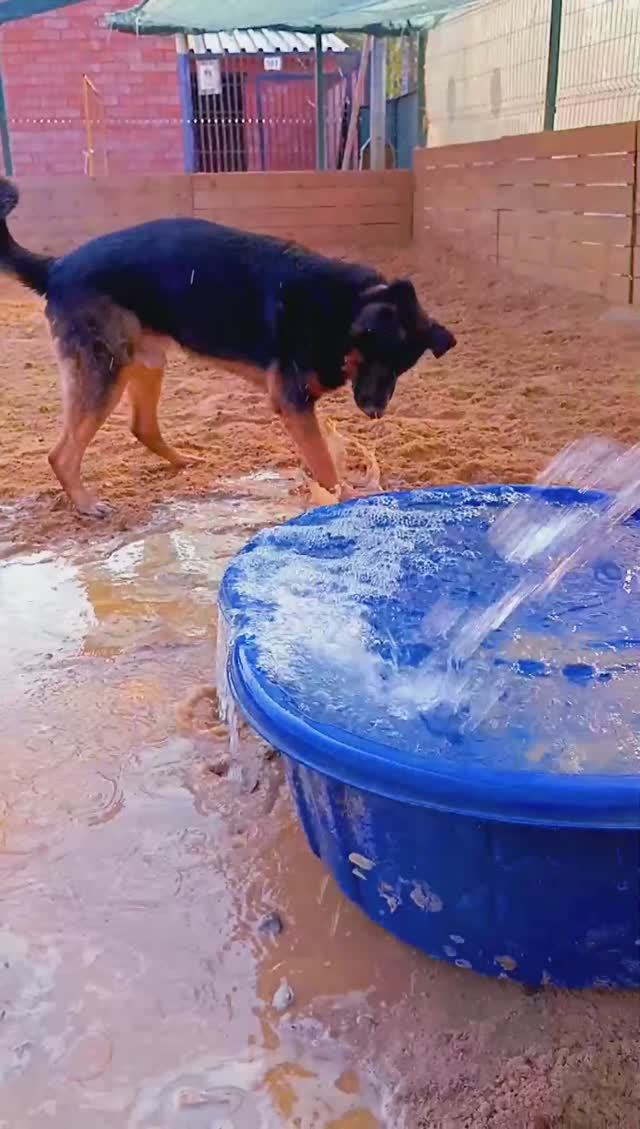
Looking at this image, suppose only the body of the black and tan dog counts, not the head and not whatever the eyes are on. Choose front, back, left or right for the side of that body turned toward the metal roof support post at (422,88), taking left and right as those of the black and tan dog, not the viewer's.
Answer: left

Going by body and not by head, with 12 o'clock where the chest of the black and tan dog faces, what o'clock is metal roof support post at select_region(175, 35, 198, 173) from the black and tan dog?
The metal roof support post is roughly at 9 o'clock from the black and tan dog.

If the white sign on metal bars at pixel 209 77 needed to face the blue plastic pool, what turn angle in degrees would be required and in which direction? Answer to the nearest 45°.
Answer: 0° — it already faces it

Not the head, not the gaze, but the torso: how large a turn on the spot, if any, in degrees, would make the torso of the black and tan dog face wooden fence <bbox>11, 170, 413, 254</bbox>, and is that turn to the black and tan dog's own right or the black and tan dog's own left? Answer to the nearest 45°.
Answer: approximately 90° to the black and tan dog's own left

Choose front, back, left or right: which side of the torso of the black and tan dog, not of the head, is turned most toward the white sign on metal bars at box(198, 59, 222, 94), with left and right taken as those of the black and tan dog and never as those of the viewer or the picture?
left

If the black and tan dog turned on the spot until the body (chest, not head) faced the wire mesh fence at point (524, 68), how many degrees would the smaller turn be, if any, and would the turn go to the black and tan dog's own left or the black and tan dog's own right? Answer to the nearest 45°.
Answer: approximately 45° to the black and tan dog's own left

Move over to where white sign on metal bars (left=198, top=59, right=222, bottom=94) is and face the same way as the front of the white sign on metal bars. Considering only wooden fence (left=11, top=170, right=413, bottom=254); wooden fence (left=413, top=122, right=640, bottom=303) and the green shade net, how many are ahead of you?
3

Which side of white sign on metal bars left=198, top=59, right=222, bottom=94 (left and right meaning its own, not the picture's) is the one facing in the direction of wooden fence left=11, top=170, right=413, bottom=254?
front

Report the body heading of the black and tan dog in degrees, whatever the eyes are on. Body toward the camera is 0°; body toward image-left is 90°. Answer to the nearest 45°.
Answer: approximately 270°

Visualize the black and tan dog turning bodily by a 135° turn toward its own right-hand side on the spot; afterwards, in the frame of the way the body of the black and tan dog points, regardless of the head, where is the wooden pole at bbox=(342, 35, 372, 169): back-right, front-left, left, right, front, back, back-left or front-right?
back-right

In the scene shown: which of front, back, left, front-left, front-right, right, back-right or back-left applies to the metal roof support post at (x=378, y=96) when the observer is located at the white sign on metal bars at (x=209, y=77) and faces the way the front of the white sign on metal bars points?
front-left

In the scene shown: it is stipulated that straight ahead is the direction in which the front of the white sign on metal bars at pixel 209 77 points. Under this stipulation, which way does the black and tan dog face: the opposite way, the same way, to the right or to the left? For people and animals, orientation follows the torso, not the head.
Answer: to the left

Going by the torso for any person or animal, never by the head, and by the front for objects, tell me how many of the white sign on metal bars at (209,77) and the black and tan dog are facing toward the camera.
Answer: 1

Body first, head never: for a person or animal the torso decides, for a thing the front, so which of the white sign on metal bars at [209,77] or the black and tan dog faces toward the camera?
the white sign on metal bars

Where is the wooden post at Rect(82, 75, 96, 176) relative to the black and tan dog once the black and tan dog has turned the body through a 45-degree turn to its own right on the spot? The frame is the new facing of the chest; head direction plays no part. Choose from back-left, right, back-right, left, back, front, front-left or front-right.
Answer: back-left

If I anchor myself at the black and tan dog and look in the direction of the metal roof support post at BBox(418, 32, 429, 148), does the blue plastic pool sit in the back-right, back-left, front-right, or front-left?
back-right

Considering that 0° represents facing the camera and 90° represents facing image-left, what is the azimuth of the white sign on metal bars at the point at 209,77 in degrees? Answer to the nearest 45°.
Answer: approximately 0°
